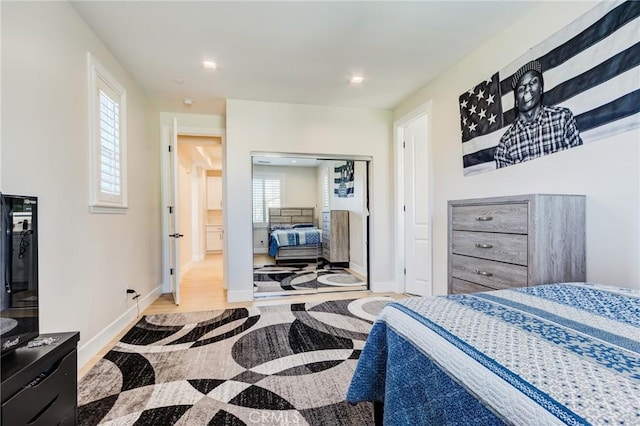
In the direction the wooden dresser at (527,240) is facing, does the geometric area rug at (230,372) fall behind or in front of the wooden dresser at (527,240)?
in front

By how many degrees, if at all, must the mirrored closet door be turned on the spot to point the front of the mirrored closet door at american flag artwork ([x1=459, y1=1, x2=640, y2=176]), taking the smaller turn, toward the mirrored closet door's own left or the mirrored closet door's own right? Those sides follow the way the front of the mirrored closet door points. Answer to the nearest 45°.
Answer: approximately 45° to the mirrored closet door's own left

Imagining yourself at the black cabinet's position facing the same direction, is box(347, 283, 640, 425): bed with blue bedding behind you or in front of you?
in front

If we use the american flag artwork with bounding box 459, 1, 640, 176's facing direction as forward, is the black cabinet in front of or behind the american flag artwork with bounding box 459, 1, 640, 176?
in front

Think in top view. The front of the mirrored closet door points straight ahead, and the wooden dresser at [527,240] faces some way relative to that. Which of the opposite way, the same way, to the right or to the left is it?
to the right

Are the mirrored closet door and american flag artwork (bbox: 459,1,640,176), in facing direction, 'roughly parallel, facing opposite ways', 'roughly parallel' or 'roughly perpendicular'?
roughly perpendicular

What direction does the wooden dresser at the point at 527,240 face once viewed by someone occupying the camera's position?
facing the viewer and to the left of the viewer

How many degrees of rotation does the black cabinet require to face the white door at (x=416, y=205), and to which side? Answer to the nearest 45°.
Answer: approximately 45° to its left

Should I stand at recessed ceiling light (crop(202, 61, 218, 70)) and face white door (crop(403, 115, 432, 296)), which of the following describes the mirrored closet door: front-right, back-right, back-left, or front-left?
front-left

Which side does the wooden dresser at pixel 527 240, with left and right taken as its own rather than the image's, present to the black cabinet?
front

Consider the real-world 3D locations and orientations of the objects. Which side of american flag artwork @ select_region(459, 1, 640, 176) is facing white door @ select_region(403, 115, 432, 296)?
right

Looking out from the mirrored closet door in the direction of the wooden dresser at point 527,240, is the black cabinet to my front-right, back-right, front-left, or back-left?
front-right

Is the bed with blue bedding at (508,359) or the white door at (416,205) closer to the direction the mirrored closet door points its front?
the bed with blue bedding

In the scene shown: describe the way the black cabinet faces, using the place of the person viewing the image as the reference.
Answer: facing the viewer and to the right of the viewer

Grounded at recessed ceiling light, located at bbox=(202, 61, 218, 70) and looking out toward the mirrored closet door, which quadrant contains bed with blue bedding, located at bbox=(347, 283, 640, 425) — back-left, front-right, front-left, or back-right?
back-right

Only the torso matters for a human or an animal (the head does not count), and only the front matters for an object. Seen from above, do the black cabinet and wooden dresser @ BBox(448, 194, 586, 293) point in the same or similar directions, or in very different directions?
very different directions

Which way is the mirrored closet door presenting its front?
toward the camera

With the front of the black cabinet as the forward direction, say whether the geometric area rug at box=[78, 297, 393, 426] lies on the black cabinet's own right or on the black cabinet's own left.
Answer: on the black cabinet's own left
